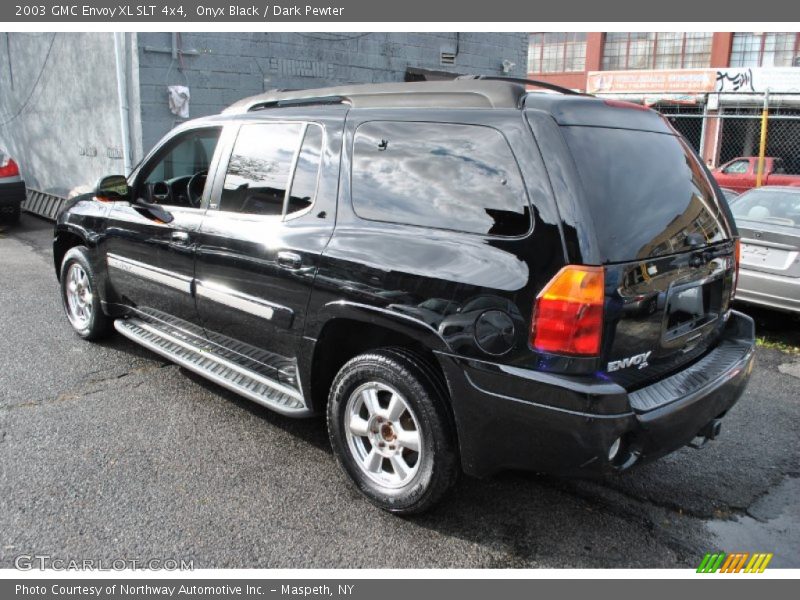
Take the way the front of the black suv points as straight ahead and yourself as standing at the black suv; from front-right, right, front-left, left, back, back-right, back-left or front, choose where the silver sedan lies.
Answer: right

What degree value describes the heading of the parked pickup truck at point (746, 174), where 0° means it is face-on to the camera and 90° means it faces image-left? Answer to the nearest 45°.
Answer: approximately 90°

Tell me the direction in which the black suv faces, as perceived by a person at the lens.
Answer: facing away from the viewer and to the left of the viewer

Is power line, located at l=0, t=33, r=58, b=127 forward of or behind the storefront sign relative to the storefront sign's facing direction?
forward

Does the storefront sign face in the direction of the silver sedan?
yes

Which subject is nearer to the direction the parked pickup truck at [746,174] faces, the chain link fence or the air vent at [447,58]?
the air vent

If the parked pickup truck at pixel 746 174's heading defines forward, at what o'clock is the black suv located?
The black suv is roughly at 9 o'clock from the parked pickup truck.

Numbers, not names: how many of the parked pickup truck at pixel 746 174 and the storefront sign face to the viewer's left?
1

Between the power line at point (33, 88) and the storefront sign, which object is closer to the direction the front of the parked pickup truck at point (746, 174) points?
the power line

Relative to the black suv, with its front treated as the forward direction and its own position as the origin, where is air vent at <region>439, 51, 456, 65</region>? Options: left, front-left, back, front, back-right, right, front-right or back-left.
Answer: front-right

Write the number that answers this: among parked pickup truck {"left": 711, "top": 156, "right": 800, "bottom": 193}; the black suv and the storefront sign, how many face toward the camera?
1

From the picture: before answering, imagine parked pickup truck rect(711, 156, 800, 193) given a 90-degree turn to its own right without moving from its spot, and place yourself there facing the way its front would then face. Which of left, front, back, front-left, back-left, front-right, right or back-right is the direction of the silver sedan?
back

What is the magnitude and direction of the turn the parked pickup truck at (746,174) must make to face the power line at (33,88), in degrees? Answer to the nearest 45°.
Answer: approximately 45° to its left
